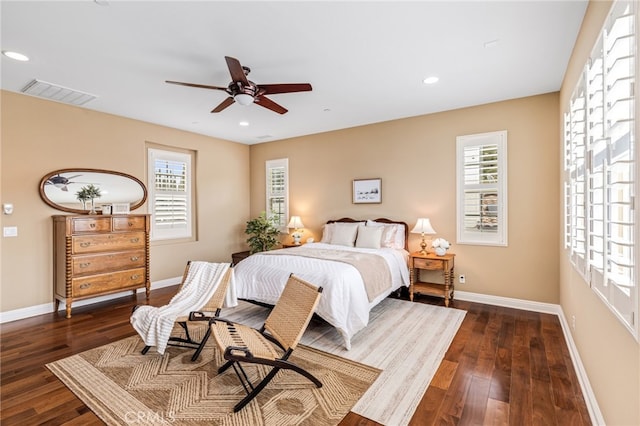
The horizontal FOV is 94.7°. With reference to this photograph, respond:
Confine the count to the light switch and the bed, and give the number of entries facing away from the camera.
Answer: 0

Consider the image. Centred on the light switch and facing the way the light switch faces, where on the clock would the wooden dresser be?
The wooden dresser is roughly at 10 o'clock from the light switch.

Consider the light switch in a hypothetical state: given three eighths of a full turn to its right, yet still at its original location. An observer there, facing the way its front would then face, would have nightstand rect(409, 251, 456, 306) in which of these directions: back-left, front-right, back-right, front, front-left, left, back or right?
back

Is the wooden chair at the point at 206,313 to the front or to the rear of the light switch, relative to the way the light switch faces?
to the front

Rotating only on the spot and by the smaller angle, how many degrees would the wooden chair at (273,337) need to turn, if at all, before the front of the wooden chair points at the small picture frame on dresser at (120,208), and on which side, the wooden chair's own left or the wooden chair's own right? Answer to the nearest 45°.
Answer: approximately 90° to the wooden chair's own right

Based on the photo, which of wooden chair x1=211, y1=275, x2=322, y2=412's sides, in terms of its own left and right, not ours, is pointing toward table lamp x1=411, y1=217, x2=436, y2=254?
back

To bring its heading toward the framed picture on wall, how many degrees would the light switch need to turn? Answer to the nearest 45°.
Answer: approximately 45° to its left

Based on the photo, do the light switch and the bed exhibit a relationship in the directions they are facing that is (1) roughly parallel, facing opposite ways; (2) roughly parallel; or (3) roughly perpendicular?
roughly perpendicular

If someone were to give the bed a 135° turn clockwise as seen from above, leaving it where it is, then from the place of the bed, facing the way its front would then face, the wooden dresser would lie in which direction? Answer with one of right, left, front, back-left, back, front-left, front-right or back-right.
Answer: left

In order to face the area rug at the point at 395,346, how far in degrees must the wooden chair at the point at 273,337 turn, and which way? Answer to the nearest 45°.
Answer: approximately 135° to its left

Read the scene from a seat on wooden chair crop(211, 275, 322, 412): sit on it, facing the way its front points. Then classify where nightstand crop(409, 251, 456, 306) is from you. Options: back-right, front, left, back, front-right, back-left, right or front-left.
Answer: back

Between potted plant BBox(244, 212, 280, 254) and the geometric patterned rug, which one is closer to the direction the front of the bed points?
the geometric patterned rug

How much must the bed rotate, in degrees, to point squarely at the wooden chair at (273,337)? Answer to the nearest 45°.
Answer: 0° — it already faces it

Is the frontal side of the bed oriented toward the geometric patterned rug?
yes

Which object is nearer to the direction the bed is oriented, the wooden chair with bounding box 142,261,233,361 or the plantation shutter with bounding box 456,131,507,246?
the wooden chair

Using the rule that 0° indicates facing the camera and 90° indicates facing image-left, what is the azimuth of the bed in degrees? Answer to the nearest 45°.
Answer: approximately 45°
